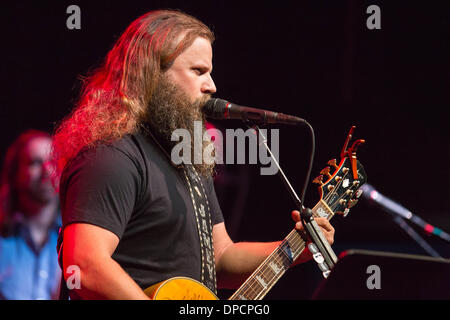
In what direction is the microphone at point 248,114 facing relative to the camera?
to the viewer's left

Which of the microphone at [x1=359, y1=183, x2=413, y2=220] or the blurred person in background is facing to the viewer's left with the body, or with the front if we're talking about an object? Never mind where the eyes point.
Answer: the microphone

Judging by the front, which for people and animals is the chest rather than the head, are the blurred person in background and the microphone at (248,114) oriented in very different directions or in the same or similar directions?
very different directions

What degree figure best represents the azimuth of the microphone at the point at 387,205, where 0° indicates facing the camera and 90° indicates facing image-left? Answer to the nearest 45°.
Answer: approximately 90°

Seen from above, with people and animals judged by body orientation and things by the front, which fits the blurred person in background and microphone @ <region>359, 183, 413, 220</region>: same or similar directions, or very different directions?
very different directions

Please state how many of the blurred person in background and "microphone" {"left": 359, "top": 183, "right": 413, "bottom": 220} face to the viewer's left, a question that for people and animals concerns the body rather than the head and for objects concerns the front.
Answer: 1

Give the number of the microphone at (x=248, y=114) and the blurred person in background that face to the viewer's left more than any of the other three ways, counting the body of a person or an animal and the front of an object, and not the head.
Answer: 1

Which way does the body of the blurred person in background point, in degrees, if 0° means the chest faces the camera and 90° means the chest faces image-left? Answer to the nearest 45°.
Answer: approximately 315°

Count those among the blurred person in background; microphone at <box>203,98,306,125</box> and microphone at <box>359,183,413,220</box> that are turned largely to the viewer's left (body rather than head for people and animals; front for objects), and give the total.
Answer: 2

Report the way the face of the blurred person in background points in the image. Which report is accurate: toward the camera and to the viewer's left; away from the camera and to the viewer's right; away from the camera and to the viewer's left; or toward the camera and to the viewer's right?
toward the camera and to the viewer's right

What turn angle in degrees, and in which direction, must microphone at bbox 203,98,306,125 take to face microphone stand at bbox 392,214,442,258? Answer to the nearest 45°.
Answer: approximately 135° to its right

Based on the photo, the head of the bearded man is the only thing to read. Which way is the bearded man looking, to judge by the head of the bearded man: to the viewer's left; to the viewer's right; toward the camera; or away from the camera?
to the viewer's right
